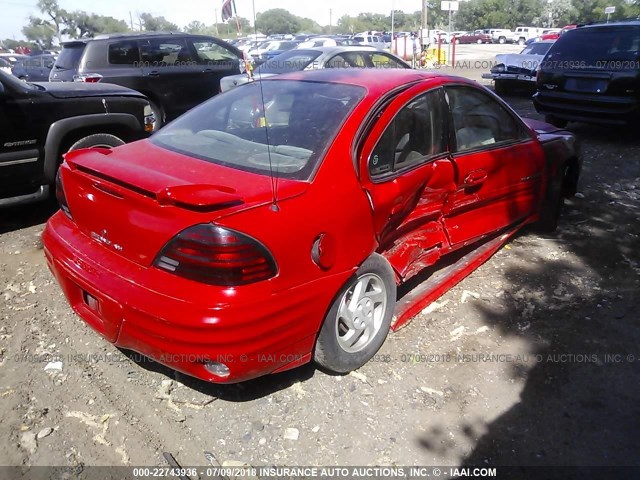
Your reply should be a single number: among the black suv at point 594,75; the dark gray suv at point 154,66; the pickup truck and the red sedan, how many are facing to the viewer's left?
0

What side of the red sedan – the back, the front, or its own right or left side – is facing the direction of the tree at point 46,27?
left

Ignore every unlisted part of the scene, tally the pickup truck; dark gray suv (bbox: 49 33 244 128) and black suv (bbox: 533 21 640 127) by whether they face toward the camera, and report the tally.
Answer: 0

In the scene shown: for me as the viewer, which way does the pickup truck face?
facing away from the viewer and to the right of the viewer

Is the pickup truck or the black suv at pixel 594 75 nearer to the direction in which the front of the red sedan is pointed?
the black suv

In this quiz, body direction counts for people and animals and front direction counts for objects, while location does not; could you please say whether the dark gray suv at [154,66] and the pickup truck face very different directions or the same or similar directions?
same or similar directions

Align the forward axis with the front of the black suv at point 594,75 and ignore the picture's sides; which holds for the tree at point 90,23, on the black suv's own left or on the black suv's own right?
on the black suv's own left

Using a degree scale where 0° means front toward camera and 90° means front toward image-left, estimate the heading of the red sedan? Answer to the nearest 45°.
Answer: approximately 225°

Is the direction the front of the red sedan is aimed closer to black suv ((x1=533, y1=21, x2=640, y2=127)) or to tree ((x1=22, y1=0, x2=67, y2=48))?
the black suv

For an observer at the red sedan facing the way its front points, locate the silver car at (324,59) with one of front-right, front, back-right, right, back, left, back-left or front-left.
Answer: front-left

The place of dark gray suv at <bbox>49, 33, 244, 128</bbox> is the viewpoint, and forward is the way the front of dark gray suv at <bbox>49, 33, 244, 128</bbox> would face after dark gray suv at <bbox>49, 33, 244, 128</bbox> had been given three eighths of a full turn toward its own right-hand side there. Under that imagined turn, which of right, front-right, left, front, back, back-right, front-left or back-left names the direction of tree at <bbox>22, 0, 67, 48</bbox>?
back

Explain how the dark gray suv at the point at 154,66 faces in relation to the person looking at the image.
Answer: facing away from the viewer and to the right of the viewer

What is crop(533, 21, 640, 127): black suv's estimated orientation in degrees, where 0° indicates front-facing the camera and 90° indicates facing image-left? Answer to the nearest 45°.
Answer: approximately 180°

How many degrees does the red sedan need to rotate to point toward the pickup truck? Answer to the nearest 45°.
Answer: approximately 90° to its left

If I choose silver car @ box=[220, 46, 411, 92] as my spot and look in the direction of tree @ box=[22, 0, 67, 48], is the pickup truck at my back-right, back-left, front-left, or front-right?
back-left

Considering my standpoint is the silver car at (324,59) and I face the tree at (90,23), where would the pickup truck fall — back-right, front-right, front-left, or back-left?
back-left

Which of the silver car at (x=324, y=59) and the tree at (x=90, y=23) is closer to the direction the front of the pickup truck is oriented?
the silver car
